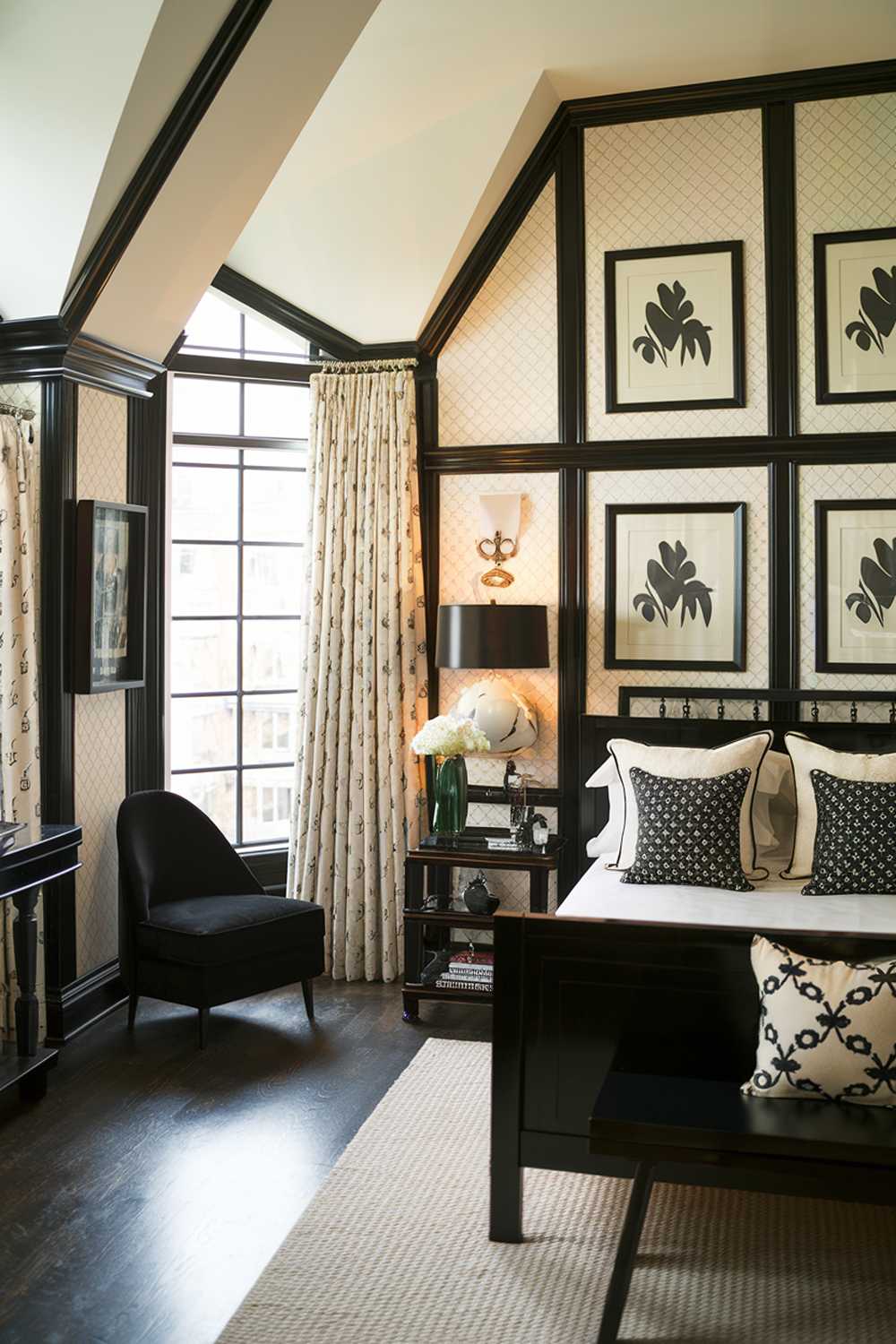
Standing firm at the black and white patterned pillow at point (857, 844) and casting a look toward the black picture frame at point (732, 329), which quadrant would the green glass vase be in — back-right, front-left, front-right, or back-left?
front-left

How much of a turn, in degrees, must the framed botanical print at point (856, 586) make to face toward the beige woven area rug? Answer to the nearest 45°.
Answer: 0° — it already faces it

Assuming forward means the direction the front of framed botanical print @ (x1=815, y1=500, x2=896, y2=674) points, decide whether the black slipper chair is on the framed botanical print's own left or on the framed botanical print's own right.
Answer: on the framed botanical print's own right

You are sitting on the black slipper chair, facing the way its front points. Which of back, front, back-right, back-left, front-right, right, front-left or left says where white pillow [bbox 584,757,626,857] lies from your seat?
front-left

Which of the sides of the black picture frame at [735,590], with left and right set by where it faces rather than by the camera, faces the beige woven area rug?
front

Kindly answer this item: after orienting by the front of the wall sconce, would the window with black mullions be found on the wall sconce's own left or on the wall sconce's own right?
on the wall sconce's own right

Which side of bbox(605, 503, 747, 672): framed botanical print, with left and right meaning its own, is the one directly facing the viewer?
front

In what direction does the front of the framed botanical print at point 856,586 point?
toward the camera

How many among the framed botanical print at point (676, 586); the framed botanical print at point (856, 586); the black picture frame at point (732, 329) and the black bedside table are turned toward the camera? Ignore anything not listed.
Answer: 4

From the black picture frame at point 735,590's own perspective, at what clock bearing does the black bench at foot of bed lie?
The black bench at foot of bed is roughly at 12 o'clock from the black picture frame.

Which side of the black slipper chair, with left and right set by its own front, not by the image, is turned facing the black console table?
right

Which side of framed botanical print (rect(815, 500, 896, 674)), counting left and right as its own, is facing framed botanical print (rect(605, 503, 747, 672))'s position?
right

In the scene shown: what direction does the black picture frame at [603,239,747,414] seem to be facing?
toward the camera

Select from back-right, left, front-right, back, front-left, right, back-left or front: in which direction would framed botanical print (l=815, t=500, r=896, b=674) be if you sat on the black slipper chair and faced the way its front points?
front-left

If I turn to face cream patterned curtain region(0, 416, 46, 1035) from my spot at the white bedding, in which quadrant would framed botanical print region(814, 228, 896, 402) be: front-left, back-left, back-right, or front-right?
back-right
